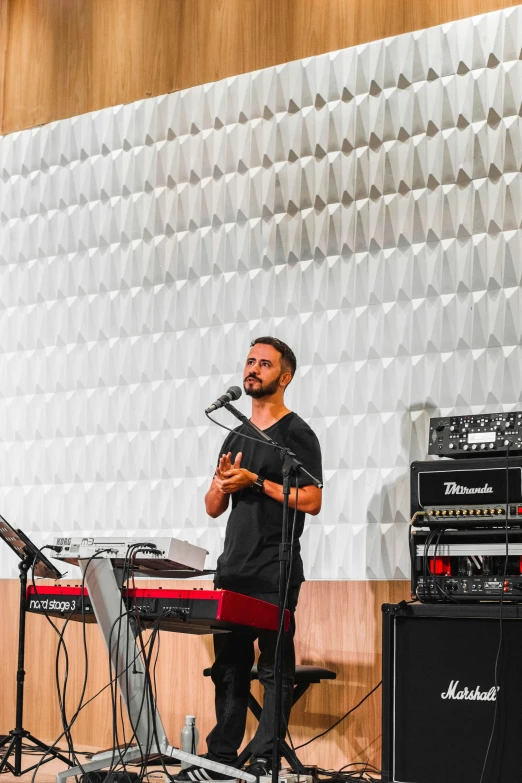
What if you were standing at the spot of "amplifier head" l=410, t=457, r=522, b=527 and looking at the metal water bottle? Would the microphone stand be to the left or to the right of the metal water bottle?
left

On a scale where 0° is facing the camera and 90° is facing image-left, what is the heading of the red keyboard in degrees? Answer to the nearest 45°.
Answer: approximately 225°

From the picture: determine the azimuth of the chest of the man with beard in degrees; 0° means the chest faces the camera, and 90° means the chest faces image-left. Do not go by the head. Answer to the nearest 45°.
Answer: approximately 45°

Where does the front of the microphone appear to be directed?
to the viewer's right
